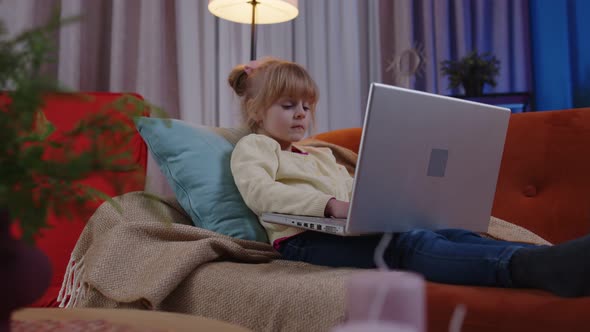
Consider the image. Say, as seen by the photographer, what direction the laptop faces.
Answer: facing away from the viewer and to the left of the viewer

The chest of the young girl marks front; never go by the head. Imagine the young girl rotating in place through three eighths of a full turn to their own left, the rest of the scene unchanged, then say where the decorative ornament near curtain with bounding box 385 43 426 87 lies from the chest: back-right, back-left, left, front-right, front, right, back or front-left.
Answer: front

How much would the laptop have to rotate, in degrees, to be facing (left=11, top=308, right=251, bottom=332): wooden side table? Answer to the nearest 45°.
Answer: approximately 90° to its left

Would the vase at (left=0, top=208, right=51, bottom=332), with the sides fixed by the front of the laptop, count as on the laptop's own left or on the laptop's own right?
on the laptop's own left

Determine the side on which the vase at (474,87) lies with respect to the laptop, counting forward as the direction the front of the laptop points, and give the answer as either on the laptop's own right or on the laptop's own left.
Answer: on the laptop's own right

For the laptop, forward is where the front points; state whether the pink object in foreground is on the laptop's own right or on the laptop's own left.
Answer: on the laptop's own left
